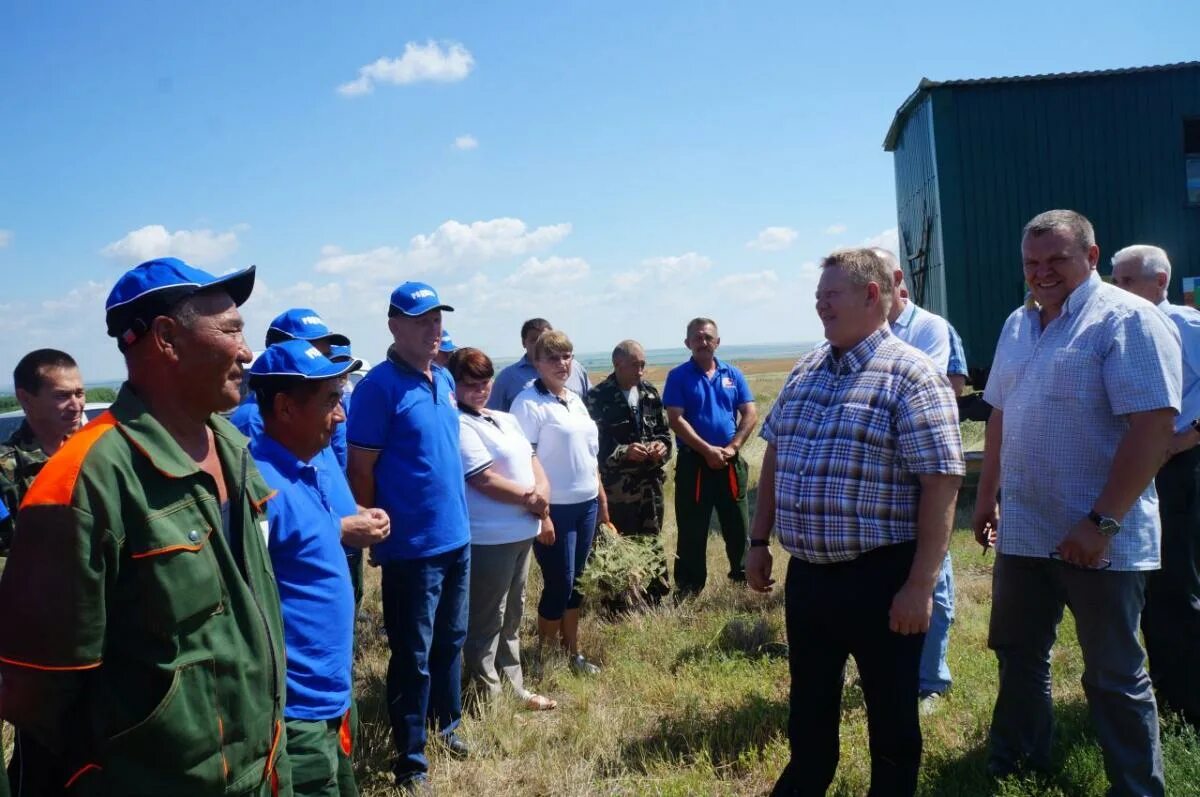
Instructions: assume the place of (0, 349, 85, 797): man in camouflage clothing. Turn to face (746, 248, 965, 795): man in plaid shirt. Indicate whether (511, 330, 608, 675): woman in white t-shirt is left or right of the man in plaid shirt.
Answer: left

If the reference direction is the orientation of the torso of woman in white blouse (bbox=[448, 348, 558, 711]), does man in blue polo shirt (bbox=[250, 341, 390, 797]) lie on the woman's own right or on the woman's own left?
on the woman's own right

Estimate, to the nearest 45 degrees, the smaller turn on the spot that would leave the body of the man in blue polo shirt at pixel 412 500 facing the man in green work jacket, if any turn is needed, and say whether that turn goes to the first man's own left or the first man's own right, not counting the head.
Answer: approximately 45° to the first man's own right

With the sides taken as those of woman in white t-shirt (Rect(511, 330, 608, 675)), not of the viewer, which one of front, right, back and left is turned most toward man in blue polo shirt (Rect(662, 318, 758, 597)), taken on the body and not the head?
left

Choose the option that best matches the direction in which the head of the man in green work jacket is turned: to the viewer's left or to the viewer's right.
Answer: to the viewer's right

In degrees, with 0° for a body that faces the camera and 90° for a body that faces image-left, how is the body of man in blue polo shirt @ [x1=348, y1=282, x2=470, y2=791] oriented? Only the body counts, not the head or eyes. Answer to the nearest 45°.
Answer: approximately 315°

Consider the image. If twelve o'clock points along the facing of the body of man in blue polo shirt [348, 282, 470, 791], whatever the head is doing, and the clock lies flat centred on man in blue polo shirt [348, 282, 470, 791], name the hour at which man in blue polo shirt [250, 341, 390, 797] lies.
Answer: man in blue polo shirt [250, 341, 390, 797] is roughly at 2 o'clock from man in blue polo shirt [348, 282, 470, 791].

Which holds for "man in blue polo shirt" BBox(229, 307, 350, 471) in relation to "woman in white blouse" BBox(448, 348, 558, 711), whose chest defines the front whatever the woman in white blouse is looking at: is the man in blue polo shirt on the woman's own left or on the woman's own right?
on the woman's own right
